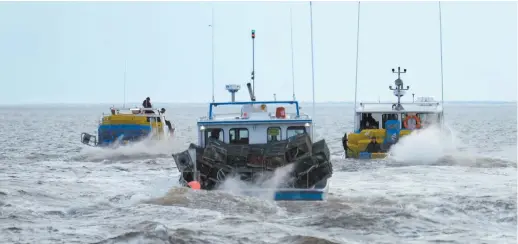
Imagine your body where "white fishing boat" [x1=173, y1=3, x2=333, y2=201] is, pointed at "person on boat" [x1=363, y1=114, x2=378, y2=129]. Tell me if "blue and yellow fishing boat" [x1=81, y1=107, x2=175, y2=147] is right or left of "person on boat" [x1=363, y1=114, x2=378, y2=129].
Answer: left

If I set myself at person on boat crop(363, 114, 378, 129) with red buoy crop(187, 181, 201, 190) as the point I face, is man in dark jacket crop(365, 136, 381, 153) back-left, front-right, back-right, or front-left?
front-left

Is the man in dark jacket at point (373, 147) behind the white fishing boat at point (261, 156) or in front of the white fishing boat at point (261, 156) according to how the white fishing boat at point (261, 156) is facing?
in front

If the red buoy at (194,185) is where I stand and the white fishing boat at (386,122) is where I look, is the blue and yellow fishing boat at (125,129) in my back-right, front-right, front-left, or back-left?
front-left

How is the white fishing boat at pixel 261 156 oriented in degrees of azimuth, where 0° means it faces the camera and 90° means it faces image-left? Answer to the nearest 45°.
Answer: approximately 180°

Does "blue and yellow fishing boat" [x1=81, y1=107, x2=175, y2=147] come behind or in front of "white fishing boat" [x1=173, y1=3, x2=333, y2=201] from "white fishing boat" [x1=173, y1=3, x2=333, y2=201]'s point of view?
in front

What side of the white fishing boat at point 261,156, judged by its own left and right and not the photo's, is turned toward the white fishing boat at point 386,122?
front

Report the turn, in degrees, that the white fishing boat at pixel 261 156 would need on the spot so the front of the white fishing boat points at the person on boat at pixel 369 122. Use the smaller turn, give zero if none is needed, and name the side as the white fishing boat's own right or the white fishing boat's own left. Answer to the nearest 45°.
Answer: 0° — it already faces them
